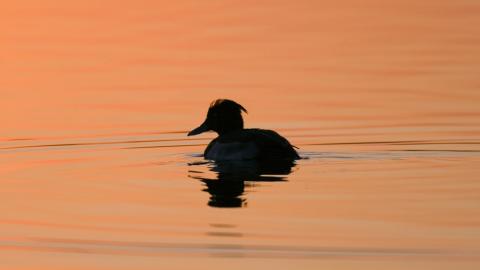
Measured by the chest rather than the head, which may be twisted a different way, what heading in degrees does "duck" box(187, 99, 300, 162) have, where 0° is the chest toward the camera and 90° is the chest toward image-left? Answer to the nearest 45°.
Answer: approximately 90°
